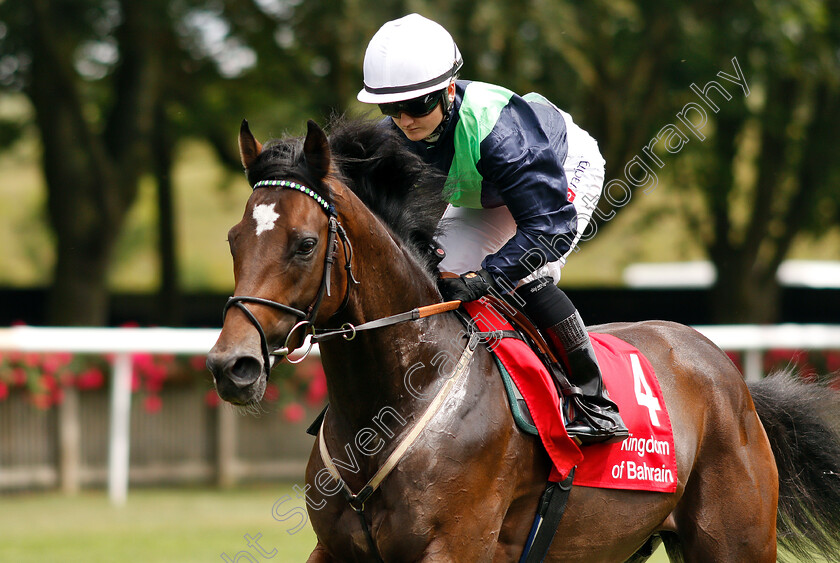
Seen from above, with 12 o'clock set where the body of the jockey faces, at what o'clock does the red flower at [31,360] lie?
The red flower is roughly at 3 o'clock from the jockey.

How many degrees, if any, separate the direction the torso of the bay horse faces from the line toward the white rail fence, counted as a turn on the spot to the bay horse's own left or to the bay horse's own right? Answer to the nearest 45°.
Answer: approximately 90° to the bay horse's own right

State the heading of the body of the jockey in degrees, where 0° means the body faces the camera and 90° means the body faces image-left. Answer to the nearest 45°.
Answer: approximately 45°

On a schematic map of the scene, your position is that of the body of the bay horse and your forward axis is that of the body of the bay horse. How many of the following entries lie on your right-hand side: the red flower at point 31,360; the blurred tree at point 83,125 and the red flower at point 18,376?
3

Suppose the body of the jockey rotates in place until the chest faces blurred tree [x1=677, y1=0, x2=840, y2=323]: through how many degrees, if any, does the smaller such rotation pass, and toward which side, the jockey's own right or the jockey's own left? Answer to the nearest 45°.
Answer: approximately 135° to the jockey's own right

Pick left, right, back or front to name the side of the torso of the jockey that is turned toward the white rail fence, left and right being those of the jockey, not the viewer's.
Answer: right

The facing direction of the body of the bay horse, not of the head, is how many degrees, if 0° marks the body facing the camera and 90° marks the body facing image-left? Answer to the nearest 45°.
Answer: approximately 45°

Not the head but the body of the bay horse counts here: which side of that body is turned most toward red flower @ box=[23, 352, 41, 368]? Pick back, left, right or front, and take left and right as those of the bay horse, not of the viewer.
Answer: right

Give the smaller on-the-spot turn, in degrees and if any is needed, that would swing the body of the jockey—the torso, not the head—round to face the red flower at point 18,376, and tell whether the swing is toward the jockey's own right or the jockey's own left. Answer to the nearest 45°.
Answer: approximately 90° to the jockey's own right
